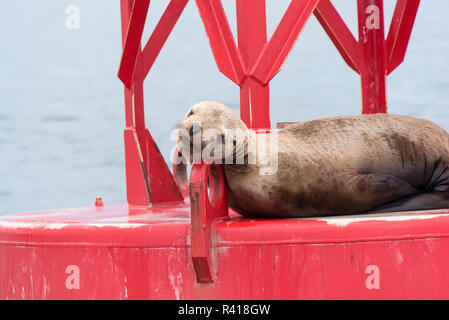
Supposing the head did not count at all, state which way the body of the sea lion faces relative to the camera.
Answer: to the viewer's left
